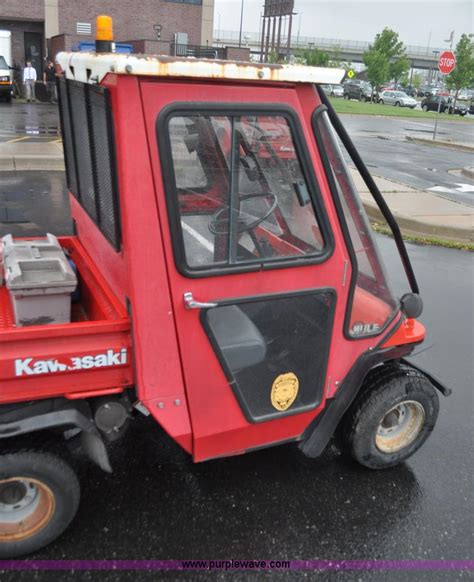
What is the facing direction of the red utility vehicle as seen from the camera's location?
facing away from the viewer and to the right of the viewer

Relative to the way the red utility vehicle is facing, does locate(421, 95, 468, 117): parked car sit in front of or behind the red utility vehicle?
in front
